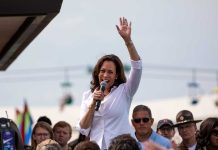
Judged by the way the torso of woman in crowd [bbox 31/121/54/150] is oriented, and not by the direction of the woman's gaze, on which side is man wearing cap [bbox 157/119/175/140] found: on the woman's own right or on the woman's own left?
on the woman's own left

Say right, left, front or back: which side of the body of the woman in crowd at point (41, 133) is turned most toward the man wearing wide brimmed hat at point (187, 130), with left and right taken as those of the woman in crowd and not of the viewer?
left

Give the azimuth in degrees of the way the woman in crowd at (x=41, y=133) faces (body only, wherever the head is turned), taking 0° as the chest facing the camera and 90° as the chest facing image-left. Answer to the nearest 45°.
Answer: approximately 0°

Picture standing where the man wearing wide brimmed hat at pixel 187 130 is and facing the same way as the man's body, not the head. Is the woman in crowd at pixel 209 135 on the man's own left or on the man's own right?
on the man's own left

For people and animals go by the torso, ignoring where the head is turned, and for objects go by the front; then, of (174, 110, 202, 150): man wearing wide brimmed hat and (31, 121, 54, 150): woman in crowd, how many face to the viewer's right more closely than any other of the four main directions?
0

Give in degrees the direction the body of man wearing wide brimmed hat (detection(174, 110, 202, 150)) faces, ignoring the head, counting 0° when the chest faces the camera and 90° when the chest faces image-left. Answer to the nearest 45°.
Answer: approximately 45°

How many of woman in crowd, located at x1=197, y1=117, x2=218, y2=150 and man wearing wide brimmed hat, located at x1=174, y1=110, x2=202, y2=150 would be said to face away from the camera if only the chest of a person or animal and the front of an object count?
0
